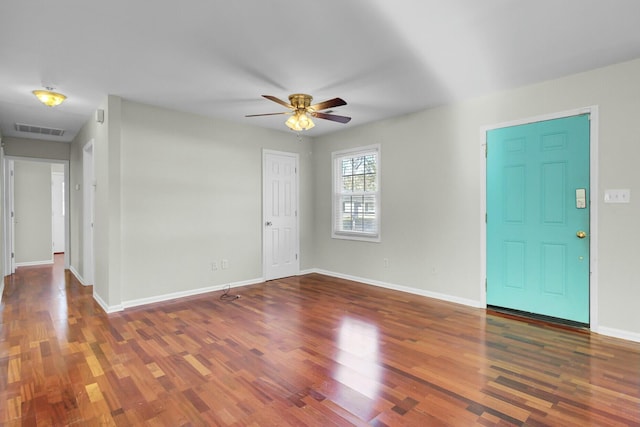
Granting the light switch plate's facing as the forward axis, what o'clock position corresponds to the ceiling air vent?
The ceiling air vent is roughly at 2 o'clock from the light switch plate.

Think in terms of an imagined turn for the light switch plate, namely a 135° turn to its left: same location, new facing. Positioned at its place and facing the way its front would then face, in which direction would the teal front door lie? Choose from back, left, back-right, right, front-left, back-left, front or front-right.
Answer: back-left

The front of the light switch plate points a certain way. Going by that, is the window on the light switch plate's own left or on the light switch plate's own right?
on the light switch plate's own right

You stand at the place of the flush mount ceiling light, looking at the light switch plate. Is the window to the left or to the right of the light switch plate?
left

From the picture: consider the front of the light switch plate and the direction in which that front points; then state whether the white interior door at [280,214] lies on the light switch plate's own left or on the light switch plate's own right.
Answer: on the light switch plate's own right

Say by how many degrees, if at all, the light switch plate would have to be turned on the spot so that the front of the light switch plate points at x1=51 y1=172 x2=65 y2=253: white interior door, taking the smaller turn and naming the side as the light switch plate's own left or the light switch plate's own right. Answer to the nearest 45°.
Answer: approximately 90° to the light switch plate's own right
